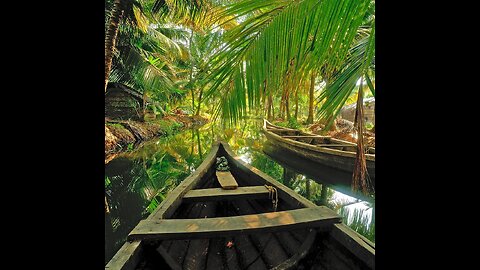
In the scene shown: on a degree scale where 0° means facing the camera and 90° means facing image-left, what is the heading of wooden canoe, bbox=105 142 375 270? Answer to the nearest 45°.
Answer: approximately 180°
